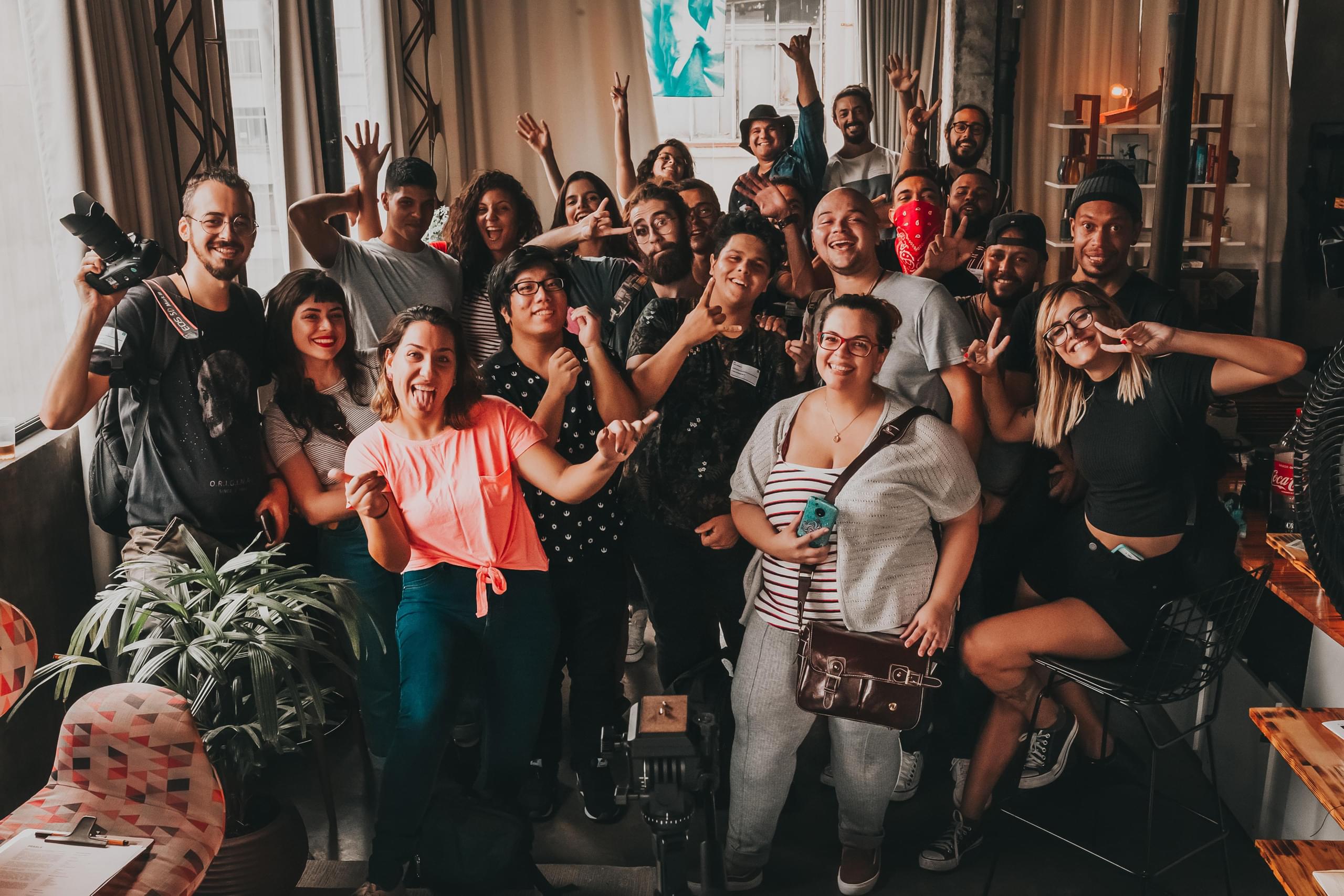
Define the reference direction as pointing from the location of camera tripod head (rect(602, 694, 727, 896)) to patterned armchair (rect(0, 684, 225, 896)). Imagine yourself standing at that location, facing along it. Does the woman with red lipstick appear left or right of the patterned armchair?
right

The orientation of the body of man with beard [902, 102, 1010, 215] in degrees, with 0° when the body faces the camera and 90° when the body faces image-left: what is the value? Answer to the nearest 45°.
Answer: approximately 0°

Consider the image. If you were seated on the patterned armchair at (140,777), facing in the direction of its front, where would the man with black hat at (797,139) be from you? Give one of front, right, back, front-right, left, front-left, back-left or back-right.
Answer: back

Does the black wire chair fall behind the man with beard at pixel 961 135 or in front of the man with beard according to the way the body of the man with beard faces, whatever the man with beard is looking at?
in front

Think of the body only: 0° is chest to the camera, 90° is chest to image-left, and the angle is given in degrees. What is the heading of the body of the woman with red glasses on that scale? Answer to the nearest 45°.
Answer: approximately 45°

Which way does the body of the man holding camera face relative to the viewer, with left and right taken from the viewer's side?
facing the viewer and to the right of the viewer

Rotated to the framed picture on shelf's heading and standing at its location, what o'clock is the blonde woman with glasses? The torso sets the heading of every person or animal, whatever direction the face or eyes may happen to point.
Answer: The blonde woman with glasses is roughly at 12 o'clock from the framed picture on shelf.

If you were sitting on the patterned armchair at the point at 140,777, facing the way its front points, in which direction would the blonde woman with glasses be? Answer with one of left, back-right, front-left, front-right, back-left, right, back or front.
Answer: back-left
